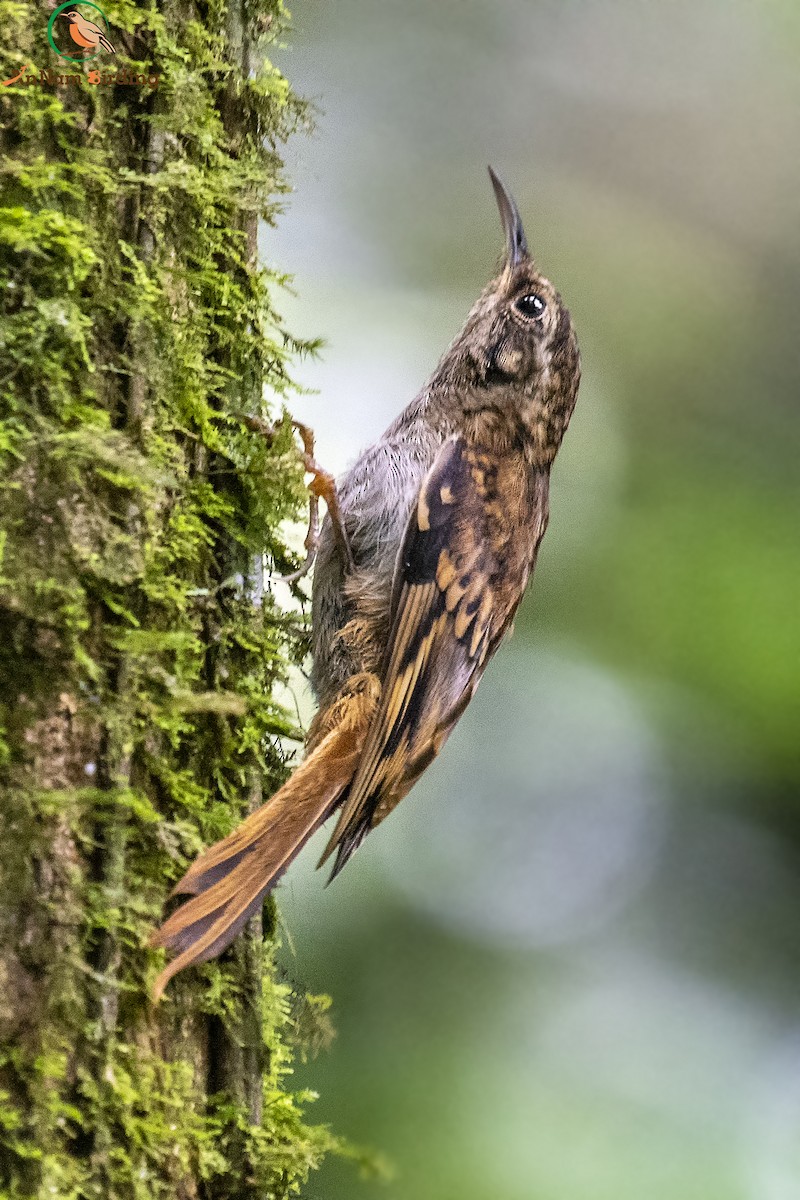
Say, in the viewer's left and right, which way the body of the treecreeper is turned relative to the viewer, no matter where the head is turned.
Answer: facing to the left of the viewer
